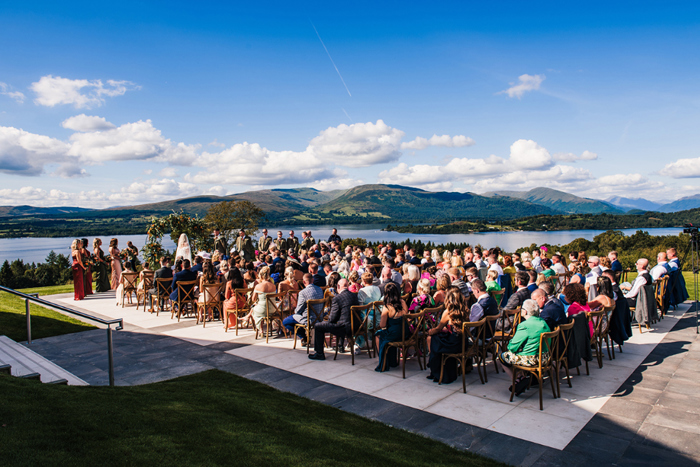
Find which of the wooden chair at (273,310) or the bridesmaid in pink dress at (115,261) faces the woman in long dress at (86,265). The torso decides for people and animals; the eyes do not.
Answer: the wooden chair

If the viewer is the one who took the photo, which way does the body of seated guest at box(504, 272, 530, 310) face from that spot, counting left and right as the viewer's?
facing away from the viewer and to the left of the viewer

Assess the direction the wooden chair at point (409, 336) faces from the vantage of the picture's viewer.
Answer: facing away from the viewer and to the left of the viewer

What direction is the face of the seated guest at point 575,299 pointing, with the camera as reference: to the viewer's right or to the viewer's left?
to the viewer's left

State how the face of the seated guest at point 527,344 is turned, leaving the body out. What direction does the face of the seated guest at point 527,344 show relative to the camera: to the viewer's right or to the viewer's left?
to the viewer's left

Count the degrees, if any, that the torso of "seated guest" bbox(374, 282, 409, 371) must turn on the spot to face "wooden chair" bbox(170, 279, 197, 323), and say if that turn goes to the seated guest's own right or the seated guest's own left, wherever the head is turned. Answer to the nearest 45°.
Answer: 0° — they already face it

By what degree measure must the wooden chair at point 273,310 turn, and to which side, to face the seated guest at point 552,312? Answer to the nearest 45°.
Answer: approximately 180°

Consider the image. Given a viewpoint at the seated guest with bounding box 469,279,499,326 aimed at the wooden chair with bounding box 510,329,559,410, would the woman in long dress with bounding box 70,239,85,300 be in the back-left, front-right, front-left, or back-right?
back-right

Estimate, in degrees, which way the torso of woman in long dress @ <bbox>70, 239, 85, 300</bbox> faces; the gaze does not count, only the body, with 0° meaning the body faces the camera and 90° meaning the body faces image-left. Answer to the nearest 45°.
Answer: approximately 270°

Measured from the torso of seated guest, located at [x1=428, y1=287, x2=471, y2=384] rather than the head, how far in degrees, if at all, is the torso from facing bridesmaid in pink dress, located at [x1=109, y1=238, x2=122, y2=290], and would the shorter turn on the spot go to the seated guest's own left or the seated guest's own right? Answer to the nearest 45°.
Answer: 0° — they already face them

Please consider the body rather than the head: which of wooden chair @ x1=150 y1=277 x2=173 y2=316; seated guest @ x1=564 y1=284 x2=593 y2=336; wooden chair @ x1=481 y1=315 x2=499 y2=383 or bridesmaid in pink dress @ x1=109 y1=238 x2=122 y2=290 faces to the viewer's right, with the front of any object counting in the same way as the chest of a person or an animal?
the bridesmaid in pink dress

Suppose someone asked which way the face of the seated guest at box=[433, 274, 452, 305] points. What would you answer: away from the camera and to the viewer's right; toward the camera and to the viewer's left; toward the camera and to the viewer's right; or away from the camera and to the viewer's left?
away from the camera and to the viewer's left

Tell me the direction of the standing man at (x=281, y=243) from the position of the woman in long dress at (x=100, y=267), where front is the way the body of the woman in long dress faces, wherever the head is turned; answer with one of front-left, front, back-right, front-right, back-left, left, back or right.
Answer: front

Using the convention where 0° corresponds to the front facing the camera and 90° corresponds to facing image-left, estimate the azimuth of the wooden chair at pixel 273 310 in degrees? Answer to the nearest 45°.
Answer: approximately 135°

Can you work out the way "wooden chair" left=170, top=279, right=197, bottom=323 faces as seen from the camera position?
facing away from the viewer and to the left of the viewer
